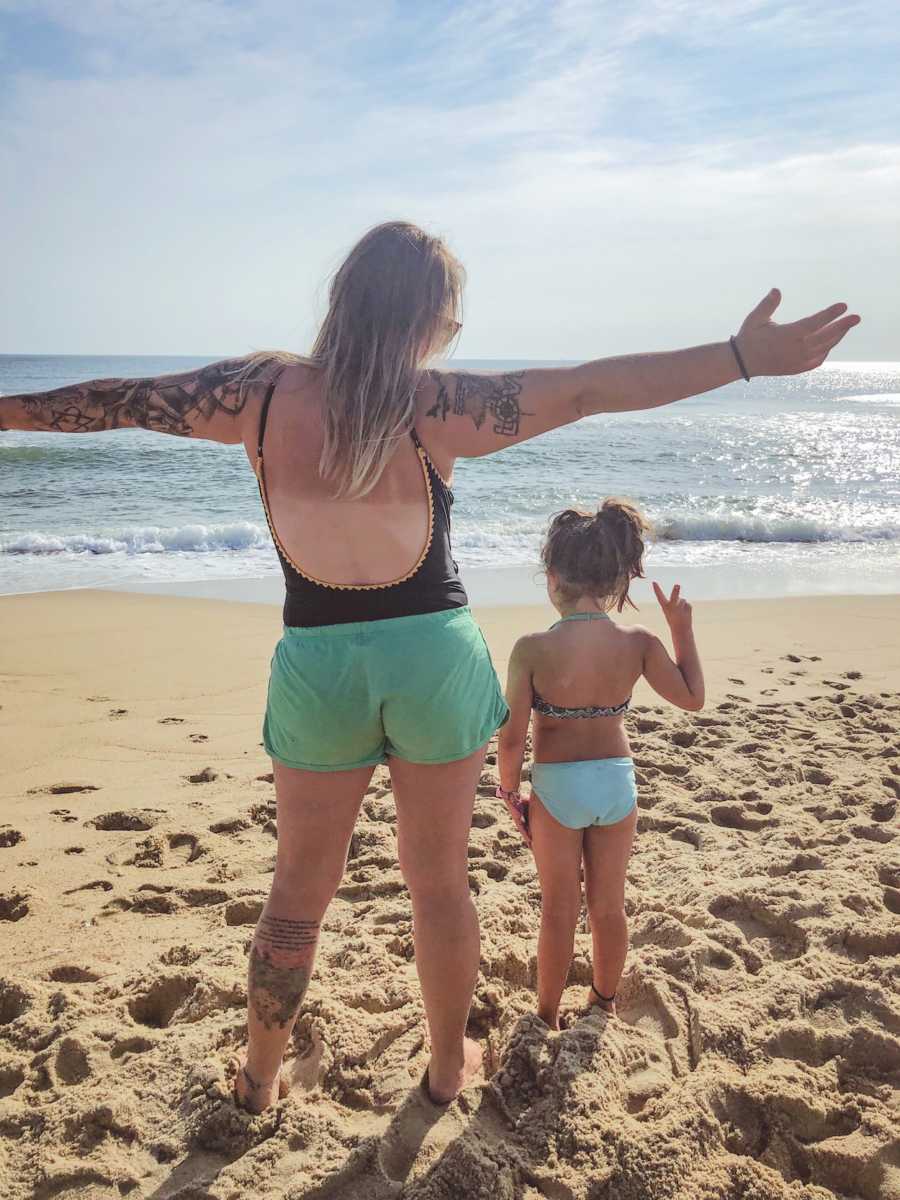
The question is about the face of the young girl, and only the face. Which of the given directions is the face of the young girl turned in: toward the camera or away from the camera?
away from the camera

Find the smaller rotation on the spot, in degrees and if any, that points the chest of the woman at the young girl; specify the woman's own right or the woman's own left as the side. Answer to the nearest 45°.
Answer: approximately 45° to the woman's own right

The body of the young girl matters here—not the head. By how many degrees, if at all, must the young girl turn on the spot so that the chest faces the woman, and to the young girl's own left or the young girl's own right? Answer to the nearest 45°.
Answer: approximately 135° to the young girl's own left

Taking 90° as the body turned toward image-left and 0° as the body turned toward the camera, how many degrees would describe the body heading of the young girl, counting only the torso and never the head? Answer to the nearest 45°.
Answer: approximately 180°

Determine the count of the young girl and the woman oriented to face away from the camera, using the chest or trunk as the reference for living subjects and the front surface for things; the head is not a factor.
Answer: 2

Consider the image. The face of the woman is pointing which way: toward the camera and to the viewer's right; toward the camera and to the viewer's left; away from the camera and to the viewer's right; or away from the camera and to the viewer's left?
away from the camera and to the viewer's right

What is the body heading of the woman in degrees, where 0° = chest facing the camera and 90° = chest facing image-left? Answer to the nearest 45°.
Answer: approximately 180°
